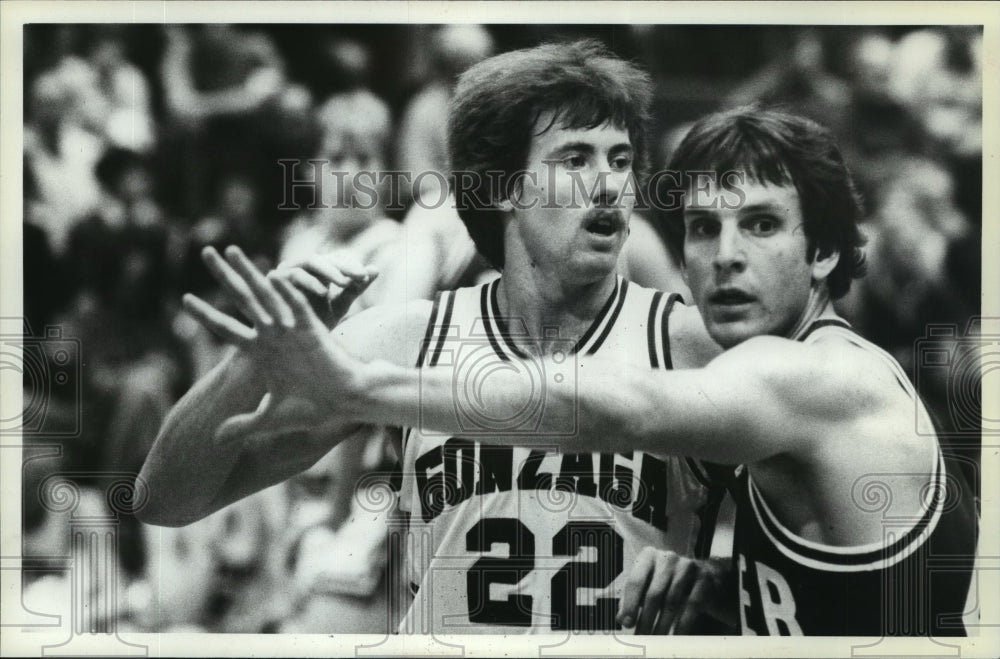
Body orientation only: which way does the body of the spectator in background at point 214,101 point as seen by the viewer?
toward the camera

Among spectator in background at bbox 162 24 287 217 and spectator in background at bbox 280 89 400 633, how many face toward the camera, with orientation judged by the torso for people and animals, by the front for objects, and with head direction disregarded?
2

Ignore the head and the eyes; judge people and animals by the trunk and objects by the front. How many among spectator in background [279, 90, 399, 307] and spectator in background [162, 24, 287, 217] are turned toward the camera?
2

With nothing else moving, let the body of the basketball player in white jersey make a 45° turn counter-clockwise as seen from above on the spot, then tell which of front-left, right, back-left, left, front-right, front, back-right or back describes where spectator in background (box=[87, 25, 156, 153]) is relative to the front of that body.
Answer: back-right

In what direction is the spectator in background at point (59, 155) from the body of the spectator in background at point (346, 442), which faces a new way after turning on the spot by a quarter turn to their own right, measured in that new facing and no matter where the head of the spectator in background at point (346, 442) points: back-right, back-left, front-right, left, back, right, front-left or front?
front

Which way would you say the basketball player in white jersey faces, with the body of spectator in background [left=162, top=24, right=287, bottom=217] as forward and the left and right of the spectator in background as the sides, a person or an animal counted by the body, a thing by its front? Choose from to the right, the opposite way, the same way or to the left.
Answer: the same way

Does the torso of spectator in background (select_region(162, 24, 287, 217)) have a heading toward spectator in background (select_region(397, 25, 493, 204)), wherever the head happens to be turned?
no

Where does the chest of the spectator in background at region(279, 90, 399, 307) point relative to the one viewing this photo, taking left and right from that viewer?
facing the viewer

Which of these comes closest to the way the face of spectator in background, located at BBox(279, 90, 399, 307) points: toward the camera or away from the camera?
toward the camera

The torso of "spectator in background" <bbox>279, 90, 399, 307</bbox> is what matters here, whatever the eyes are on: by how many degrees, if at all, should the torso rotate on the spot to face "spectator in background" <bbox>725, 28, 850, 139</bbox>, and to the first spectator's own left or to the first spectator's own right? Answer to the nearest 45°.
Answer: approximately 90° to the first spectator's own left

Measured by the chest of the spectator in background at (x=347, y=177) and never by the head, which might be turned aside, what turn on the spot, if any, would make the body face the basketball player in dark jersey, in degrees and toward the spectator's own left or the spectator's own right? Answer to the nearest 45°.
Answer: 0° — they already face them

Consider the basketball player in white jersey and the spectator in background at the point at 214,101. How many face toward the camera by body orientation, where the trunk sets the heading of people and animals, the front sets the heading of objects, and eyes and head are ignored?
2
